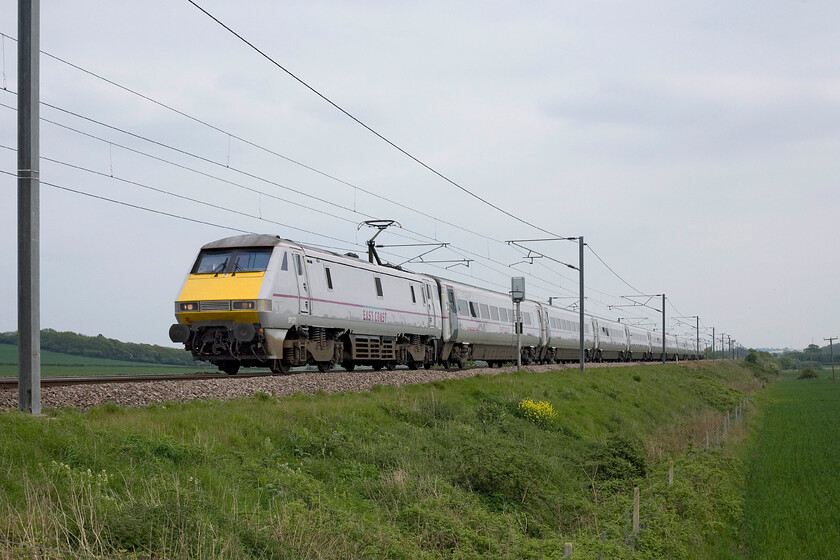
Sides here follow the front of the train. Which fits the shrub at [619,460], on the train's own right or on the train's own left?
on the train's own left

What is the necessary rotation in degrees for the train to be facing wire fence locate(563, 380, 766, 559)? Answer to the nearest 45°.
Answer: approximately 90° to its left

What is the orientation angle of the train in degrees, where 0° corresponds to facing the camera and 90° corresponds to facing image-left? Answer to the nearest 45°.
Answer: approximately 45°
